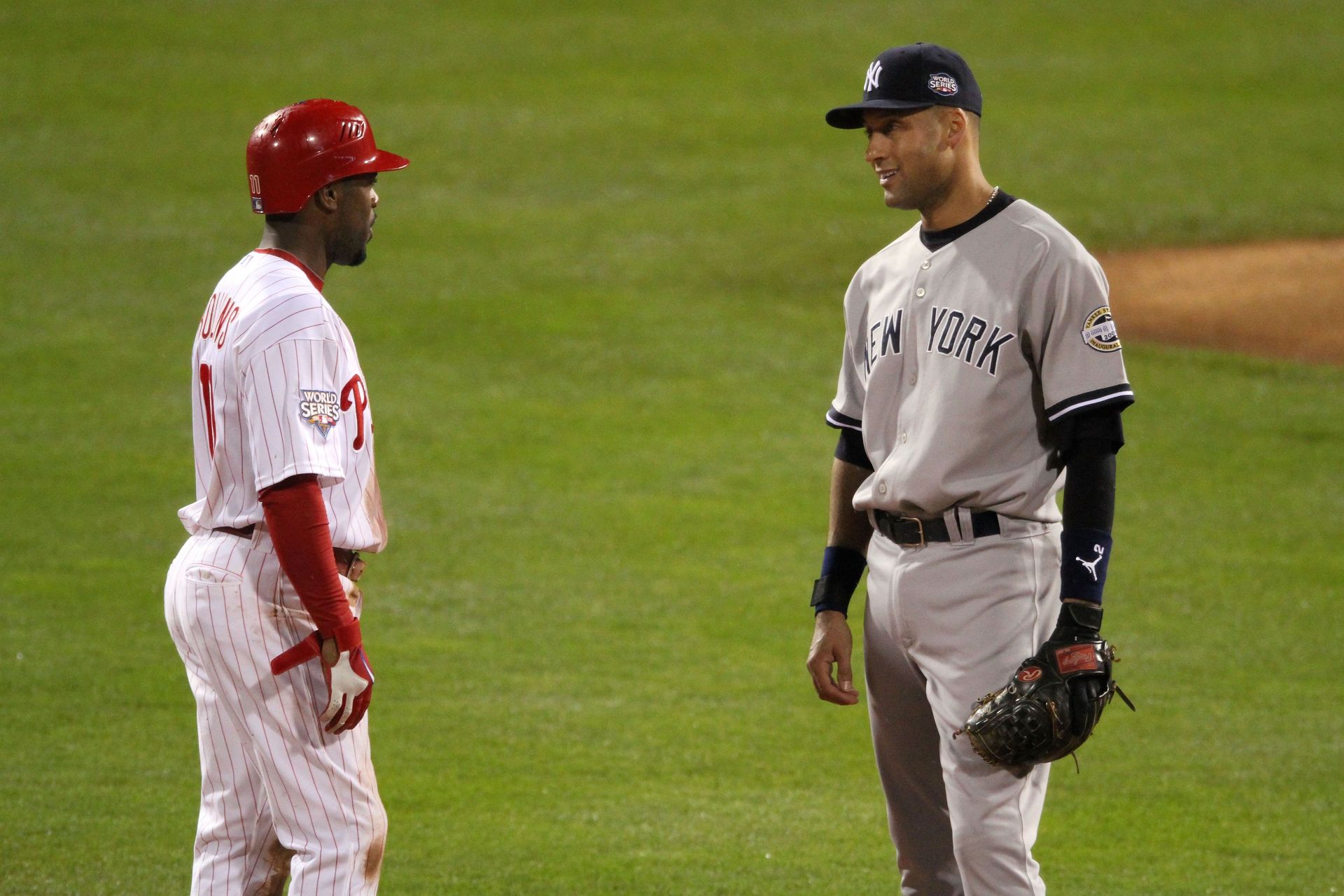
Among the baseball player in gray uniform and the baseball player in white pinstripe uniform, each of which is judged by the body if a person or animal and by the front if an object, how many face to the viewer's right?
1

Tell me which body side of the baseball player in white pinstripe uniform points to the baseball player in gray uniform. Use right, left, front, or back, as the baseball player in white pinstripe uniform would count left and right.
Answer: front

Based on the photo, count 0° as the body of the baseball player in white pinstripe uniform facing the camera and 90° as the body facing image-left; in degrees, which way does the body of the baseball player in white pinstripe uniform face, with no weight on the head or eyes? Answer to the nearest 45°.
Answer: approximately 270°

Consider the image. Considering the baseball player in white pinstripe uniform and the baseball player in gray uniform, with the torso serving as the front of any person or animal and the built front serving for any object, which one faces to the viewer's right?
the baseball player in white pinstripe uniform

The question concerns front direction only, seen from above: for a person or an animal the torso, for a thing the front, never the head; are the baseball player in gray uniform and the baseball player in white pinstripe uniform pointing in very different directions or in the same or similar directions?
very different directions

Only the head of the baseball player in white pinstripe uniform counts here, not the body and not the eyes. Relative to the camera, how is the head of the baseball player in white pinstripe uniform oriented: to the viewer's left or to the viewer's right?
to the viewer's right

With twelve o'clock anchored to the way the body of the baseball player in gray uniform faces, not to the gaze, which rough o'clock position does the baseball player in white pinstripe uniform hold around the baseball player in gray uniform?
The baseball player in white pinstripe uniform is roughly at 1 o'clock from the baseball player in gray uniform.
